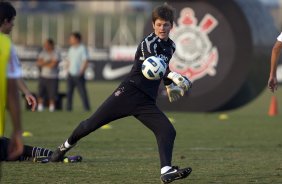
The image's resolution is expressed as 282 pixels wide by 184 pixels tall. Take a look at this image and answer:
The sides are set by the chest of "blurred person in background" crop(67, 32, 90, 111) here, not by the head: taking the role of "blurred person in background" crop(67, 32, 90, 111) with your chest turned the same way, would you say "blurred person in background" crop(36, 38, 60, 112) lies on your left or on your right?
on your right

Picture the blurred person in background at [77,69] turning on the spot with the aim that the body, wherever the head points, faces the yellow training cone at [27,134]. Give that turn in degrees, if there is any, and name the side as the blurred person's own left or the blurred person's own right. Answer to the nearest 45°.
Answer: approximately 45° to the blurred person's own left

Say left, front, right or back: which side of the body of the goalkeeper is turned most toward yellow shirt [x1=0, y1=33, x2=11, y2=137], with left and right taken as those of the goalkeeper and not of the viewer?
right

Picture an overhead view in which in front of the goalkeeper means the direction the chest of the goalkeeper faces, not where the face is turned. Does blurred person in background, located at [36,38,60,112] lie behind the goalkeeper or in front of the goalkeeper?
behind

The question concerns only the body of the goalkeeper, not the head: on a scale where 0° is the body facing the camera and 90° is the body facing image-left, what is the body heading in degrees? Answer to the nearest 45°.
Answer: approximately 315°

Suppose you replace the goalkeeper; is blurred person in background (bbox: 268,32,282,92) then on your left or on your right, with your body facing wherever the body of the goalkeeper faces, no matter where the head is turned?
on your left

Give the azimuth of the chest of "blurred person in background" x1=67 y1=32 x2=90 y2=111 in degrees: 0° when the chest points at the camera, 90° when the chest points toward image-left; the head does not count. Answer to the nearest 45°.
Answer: approximately 45°

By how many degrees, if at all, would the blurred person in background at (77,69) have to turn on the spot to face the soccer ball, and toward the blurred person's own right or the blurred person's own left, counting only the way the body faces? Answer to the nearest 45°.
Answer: approximately 45° to the blurred person's own left
